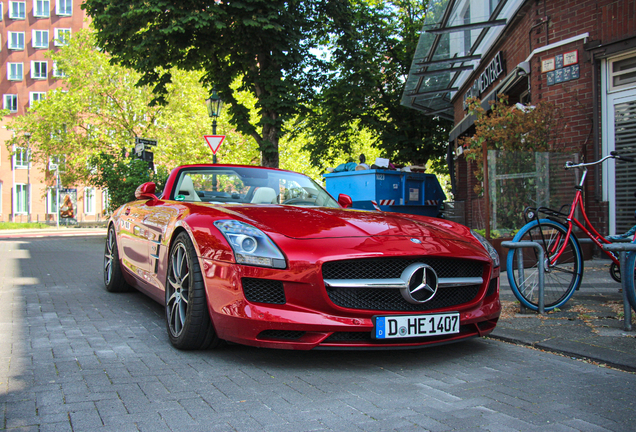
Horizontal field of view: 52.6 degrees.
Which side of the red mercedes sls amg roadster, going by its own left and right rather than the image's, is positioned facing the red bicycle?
left

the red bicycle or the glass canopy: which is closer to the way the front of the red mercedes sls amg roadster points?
the red bicycle

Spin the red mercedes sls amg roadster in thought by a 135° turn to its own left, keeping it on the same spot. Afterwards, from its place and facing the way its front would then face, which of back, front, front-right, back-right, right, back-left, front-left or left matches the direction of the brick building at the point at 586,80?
front-right

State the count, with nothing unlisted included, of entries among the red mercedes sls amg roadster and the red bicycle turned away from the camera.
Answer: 0

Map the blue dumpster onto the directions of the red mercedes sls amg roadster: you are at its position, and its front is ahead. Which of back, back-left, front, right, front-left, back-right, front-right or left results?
back-left

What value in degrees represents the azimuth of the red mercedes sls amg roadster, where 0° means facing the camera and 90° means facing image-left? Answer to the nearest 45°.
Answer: approximately 315°

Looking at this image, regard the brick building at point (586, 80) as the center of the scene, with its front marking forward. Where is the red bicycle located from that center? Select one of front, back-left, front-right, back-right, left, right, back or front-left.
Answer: front-left

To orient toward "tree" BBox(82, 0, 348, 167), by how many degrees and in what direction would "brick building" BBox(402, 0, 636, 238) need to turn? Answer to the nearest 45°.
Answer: approximately 90° to its right

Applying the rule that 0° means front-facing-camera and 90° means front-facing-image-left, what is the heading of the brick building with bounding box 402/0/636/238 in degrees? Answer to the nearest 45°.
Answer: approximately 45°

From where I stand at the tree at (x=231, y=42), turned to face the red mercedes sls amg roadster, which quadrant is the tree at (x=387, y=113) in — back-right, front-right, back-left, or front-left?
back-left
